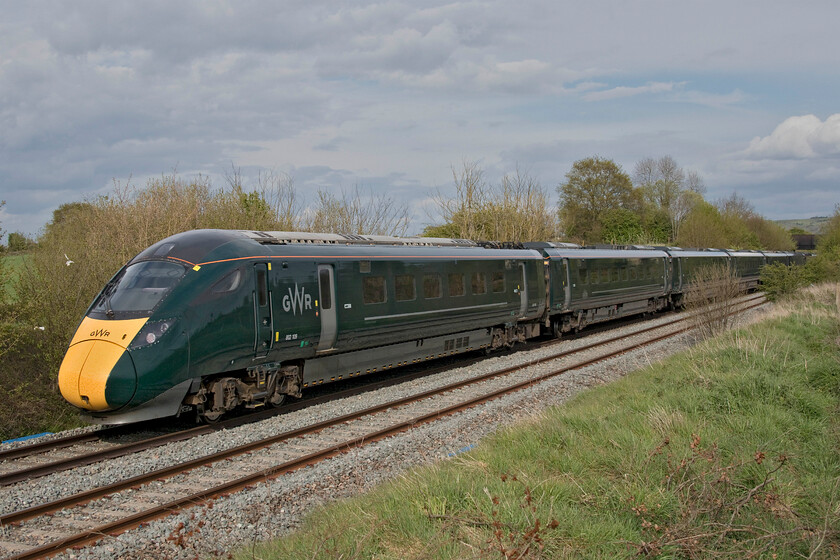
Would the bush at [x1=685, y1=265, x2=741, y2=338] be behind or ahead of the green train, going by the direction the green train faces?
behind

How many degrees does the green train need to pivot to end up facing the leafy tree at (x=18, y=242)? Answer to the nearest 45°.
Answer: approximately 90° to its right

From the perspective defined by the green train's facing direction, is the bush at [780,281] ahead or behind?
behind

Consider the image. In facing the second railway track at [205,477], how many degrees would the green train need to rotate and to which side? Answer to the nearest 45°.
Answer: approximately 45° to its left

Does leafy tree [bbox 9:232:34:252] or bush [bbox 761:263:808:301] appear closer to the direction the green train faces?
the leafy tree

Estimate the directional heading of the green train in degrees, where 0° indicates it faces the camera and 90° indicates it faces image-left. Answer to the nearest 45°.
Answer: approximately 45°

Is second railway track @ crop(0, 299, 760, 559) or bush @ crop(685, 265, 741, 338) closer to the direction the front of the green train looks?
the second railway track
